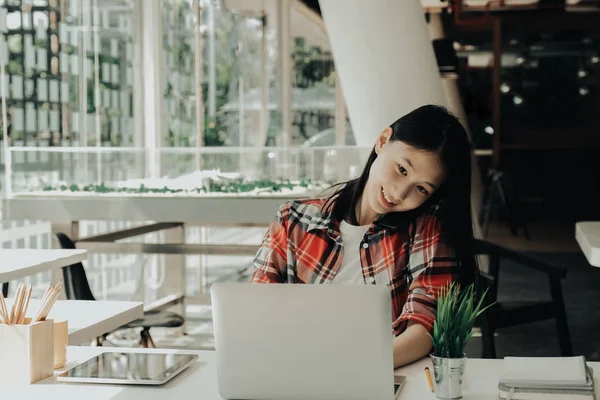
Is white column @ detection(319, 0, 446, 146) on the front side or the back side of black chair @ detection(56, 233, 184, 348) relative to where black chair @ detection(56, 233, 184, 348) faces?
on the front side

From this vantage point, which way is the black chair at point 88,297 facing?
to the viewer's right

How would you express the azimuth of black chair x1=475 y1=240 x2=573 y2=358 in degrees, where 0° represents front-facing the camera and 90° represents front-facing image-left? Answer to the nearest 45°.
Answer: approximately 270°

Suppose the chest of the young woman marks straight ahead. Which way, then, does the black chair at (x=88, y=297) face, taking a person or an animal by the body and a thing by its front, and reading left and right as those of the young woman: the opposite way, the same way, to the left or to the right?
to the left

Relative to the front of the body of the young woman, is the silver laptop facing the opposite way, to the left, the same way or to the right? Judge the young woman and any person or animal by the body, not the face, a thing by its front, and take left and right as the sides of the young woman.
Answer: the opposite way

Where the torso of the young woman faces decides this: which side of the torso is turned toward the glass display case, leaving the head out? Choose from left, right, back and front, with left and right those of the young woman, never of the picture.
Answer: back

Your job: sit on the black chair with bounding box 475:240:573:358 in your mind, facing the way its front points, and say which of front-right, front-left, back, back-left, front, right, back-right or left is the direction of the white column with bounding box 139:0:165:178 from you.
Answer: back-left

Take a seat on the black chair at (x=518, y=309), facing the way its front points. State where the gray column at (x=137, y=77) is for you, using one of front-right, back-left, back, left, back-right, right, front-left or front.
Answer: right

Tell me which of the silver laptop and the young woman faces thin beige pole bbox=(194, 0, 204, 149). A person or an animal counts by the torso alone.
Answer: the silver laptop

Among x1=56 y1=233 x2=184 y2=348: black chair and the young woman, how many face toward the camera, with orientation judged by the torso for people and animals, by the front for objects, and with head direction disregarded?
1

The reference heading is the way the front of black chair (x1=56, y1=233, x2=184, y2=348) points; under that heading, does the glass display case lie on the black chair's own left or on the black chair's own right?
on the black chair's own left

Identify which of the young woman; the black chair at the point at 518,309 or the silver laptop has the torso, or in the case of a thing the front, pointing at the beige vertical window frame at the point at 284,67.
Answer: the silver laptop

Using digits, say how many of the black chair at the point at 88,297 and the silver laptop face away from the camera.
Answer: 1

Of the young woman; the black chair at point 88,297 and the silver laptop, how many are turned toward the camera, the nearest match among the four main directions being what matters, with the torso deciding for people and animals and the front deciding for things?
1

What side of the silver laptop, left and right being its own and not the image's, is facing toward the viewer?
back

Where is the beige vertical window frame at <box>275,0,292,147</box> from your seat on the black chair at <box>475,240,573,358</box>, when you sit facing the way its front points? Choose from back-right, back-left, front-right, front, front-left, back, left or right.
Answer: back-left
